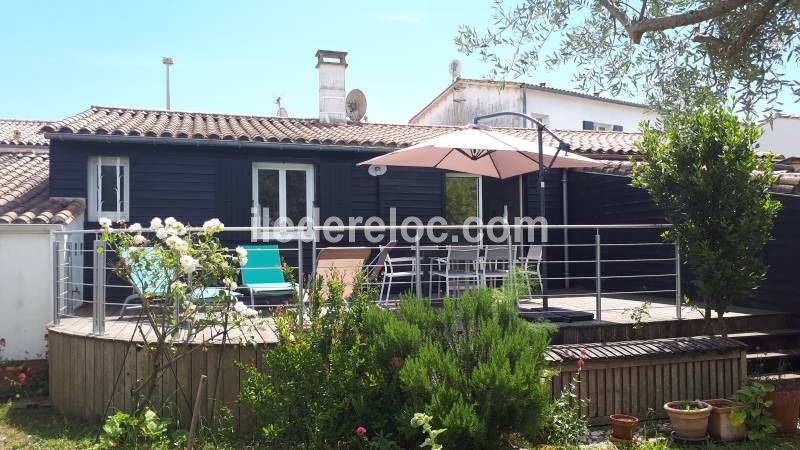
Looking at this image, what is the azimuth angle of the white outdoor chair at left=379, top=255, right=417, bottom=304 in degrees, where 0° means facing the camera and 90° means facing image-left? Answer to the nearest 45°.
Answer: approximately 270°

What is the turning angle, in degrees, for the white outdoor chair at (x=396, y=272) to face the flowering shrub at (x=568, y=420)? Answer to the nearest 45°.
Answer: approximately 45° to its right

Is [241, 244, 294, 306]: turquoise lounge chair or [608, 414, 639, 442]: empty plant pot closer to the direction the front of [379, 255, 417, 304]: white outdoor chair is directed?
the empty plant pot

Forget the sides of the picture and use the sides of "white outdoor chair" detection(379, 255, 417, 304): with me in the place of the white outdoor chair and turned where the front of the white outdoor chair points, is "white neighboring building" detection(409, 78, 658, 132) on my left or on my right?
on my left

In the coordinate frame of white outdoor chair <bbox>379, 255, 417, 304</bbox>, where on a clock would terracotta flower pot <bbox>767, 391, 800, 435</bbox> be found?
The terracotta flower pot is roughly at 1 o'clock from the white outdoor chair.

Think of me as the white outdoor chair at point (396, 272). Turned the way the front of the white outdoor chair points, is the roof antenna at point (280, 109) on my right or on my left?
on my left

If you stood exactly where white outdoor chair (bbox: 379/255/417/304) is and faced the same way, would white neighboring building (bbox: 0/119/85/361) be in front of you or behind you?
behind

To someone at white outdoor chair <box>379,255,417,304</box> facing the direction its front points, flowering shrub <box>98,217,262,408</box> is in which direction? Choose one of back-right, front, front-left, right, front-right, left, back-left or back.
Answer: back-right

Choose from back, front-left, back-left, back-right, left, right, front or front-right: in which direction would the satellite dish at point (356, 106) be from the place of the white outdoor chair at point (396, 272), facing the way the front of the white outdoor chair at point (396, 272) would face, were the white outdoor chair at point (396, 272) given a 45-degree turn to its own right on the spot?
back-left

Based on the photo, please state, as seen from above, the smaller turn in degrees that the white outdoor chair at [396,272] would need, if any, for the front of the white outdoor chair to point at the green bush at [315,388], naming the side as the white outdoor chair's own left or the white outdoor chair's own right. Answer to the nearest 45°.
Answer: approximately 90° to the white outdoor chair's own right

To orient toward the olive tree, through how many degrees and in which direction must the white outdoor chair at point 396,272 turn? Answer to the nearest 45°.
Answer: approximately 45° to its right

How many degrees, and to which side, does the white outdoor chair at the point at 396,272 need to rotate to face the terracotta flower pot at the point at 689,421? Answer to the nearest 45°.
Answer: approximately 45° to its right
